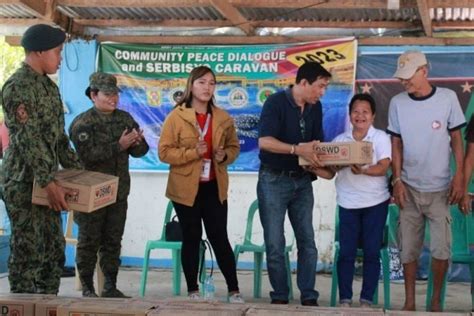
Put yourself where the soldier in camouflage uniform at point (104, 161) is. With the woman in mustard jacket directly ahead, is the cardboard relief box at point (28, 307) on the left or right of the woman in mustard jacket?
right

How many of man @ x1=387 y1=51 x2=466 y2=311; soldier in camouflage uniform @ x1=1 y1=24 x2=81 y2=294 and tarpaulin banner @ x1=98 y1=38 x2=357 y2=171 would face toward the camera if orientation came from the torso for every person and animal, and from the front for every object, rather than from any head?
2

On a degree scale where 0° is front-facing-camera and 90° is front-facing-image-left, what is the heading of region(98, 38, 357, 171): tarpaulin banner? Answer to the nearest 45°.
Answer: approximately 0°

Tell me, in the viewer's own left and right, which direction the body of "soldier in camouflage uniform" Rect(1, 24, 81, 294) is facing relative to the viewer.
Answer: facing to the right of the viewer

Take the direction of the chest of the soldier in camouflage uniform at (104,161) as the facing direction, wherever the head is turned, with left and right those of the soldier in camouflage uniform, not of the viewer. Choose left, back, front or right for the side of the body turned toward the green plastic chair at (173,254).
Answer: left

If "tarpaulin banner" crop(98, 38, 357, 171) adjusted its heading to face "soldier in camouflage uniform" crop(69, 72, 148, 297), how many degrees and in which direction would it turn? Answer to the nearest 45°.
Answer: approximately 45° to its right

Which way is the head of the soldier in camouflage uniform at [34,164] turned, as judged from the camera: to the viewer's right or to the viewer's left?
to the viewer's right

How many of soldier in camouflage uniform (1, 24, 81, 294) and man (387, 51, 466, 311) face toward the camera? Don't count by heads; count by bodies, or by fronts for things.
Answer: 1

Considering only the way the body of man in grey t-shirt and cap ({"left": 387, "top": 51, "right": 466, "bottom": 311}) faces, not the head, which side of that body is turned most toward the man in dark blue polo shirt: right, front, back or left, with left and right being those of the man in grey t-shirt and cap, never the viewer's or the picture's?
right
